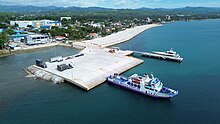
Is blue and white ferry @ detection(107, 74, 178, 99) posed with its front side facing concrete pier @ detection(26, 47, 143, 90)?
no

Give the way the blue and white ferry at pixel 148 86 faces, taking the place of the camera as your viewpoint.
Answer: facing the viewer and to the right of the viewer
